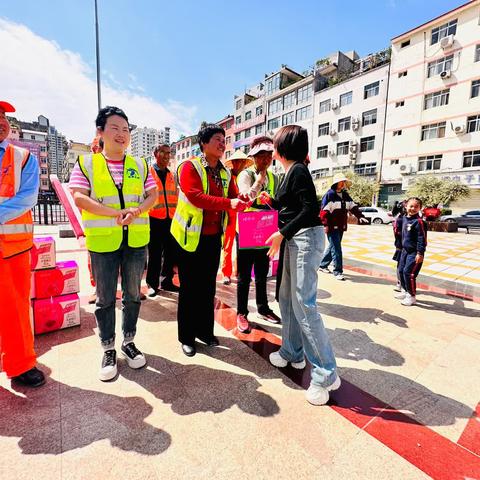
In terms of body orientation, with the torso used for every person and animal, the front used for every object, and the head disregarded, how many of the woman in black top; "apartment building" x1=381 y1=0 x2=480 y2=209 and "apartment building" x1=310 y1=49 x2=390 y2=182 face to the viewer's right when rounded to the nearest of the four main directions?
0

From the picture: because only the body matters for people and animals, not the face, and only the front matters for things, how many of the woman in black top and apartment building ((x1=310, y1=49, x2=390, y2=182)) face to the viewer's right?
0

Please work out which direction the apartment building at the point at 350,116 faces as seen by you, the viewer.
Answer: facing the viewer and to the left of the viewer

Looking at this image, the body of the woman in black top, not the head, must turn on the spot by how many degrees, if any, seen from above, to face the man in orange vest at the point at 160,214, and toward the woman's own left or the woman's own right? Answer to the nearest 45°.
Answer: approximately 45° to the woman's own right

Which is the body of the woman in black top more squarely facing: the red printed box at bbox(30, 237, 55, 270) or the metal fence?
the red printed box

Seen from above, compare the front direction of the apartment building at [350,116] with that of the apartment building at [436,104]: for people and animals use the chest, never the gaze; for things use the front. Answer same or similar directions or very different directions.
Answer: same or similar directions

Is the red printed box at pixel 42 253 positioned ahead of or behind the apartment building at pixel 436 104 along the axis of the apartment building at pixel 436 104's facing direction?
ahead

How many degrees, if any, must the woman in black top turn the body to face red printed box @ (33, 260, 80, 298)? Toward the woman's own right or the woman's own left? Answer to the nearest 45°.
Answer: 0° — they already face it

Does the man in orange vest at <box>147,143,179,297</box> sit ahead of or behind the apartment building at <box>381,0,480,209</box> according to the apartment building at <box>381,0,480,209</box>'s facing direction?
ahead

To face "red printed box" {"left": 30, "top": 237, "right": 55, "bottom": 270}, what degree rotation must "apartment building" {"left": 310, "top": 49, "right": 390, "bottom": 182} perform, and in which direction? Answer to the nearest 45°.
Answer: approximately 45° to its left

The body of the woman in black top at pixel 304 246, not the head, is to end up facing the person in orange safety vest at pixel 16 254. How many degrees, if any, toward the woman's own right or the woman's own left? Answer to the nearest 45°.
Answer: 0° — they already face them
